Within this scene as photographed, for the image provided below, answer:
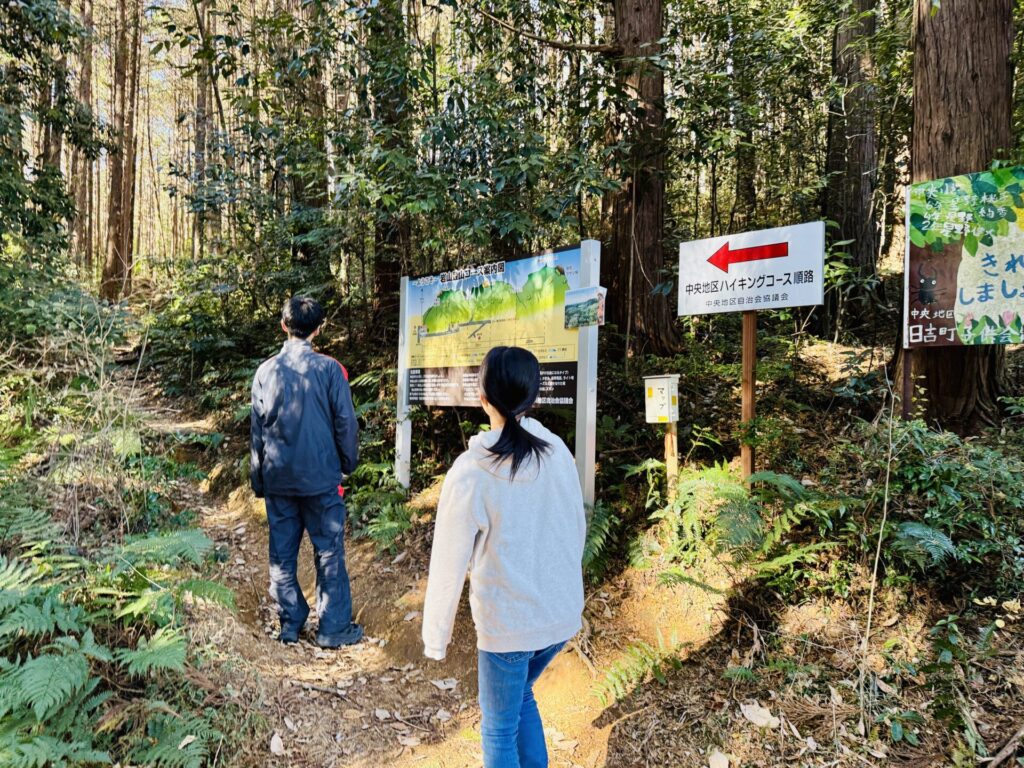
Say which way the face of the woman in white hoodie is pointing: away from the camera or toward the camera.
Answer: away from the camera

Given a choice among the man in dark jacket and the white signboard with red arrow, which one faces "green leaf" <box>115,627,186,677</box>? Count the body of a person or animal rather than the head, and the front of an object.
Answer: the white signboard with red arrow

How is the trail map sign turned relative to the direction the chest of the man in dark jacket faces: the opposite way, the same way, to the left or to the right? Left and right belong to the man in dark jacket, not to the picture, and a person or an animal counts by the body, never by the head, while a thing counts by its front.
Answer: the opposite way

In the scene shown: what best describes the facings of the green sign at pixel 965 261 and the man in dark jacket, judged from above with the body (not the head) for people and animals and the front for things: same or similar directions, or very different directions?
very different directions

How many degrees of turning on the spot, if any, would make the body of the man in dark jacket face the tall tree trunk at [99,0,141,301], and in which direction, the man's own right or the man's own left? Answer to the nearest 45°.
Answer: approximately 45° to the man's own left

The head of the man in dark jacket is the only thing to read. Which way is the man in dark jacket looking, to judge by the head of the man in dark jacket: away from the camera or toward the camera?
away from the camera

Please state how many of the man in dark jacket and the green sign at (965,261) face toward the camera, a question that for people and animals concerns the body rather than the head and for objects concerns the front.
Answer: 1

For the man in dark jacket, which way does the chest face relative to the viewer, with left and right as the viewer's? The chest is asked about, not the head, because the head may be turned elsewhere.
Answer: facing away from the viewer and to the right of the viewer

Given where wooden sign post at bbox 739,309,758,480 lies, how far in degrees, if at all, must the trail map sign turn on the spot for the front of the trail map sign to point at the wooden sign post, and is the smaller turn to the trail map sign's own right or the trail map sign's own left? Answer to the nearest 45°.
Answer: approximately 90° to the trail map sign's own left

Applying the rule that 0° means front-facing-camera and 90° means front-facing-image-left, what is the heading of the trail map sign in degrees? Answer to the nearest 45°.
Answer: approximately 45°

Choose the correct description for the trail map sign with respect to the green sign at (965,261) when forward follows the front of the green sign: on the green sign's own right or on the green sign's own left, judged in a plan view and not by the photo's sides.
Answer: on the green sign's own right

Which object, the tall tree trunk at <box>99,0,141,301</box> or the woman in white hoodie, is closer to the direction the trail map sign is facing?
the woman in white hoodie
